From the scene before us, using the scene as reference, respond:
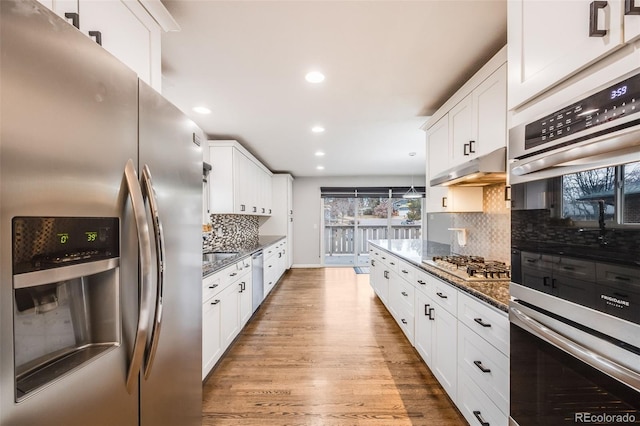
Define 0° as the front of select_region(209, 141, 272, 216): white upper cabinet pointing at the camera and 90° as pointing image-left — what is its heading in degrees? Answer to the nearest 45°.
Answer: approximately 270°

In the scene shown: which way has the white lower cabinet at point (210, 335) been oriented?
to the viewer's right

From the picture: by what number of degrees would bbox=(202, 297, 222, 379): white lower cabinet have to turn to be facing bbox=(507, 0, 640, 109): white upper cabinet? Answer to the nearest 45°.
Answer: approximately 45° to its right

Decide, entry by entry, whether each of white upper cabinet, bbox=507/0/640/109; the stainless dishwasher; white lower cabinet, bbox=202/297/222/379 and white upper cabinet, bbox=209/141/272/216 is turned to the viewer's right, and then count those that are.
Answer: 3

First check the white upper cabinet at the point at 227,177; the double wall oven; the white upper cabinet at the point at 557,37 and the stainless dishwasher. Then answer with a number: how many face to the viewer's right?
2

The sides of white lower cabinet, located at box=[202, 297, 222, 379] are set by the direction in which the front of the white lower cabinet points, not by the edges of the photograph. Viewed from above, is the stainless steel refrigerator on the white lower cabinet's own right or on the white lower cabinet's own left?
on the white lower cabinet's own right

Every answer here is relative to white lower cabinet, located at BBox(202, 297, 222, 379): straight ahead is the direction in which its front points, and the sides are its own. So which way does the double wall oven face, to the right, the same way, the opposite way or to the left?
the opposite way

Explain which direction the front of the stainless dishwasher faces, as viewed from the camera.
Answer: facing to the right of the viewer

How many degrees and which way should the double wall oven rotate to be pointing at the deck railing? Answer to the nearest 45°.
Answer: approximately 90° to its right

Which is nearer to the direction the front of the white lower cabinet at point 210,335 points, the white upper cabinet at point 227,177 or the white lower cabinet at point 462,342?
the white lower cabinet

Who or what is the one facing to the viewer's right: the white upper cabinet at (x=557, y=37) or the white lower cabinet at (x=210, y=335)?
the white lower cabinet

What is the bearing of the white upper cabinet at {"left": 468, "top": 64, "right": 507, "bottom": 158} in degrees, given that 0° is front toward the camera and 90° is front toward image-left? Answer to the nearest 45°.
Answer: approximately 45°

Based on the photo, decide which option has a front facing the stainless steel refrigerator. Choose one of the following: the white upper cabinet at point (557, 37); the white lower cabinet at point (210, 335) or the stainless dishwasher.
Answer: the white upper cabinet
